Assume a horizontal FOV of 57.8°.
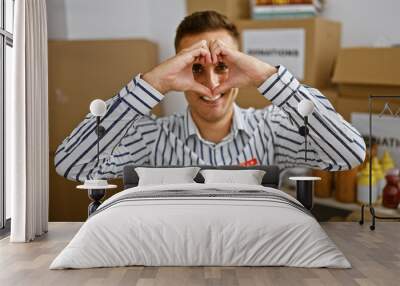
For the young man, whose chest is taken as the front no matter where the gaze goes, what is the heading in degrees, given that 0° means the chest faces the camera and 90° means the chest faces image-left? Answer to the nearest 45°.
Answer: approximately 0°
